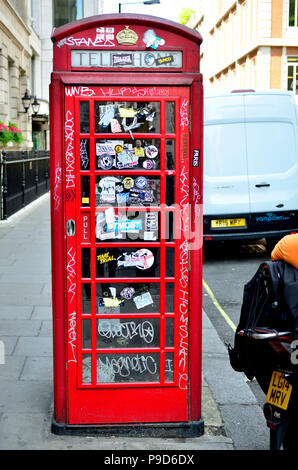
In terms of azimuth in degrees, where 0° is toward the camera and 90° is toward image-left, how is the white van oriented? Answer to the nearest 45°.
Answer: approximately 180°

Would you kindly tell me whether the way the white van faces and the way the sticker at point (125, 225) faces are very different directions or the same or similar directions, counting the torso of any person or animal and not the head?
very different directions

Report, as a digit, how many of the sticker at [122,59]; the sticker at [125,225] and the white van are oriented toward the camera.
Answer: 2

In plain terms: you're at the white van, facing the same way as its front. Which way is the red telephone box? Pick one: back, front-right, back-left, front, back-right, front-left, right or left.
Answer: back

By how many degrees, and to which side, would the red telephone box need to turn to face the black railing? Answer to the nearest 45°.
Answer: approximately 180°

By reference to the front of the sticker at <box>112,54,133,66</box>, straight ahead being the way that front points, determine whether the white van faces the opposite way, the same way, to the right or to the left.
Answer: the opposite way

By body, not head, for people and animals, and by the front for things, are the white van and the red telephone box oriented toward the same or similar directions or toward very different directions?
very different directions

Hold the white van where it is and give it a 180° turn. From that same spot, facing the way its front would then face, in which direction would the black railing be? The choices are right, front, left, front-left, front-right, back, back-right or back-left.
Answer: back-right

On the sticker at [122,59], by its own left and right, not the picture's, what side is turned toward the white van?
back

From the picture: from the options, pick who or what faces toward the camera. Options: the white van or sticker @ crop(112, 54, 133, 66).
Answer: the sticker

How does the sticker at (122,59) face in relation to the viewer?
toward the camera

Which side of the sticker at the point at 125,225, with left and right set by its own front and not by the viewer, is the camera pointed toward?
front
